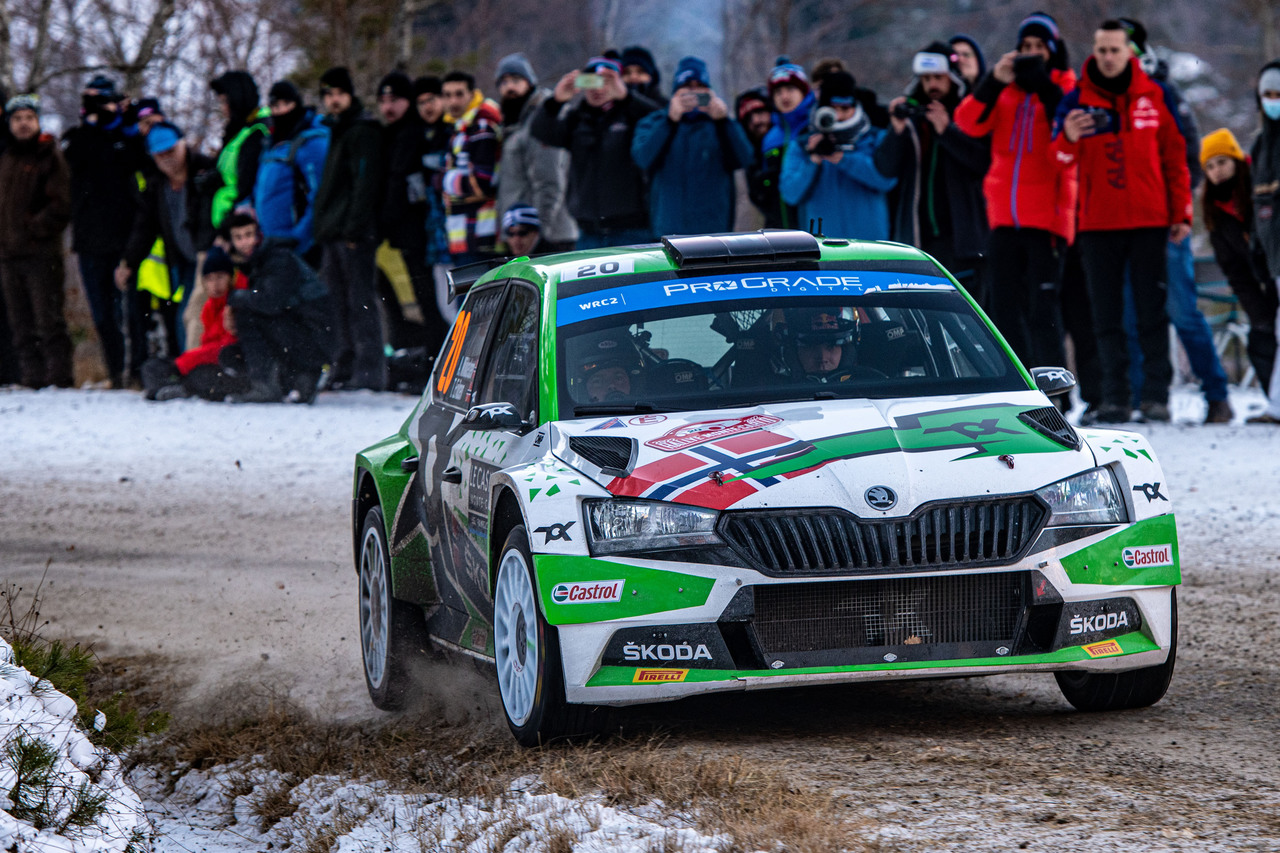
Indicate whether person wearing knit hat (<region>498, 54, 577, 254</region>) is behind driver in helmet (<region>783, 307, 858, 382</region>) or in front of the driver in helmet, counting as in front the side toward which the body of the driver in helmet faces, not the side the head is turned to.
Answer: behind

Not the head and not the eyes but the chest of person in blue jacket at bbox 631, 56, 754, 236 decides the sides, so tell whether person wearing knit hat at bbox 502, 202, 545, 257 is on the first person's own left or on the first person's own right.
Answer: on the first person's own right

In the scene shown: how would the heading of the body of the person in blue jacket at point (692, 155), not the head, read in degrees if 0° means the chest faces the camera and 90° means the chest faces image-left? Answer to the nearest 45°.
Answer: approximately 0°

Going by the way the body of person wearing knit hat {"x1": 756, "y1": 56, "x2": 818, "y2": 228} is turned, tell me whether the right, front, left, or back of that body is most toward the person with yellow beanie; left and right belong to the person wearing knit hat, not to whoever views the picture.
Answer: left

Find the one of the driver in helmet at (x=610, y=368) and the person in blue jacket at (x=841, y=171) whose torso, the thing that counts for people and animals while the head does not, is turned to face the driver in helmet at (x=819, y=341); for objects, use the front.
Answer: the person in blue jacket

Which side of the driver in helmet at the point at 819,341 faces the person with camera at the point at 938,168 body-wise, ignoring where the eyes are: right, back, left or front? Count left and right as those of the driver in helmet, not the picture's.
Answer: back

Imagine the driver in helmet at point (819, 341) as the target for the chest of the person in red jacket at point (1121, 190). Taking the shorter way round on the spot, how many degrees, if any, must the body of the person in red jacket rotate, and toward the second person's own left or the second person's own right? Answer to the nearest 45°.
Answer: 0° — they already face them

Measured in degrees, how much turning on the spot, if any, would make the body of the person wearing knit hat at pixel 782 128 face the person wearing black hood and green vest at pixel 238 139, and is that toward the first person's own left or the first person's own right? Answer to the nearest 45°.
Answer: approximately 135° to the first person's own right

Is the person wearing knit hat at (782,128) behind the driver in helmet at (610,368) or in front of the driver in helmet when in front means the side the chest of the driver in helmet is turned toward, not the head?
behind

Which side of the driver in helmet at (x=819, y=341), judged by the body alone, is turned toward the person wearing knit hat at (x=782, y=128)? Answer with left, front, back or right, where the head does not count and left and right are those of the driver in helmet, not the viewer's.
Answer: back

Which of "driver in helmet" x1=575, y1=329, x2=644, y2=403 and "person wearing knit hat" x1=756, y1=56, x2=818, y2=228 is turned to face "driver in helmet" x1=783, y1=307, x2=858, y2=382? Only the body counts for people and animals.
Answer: the person wearing knit hat
